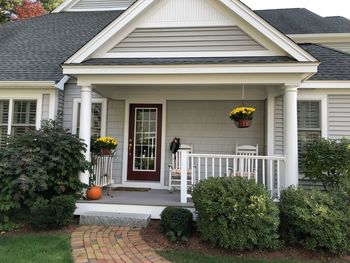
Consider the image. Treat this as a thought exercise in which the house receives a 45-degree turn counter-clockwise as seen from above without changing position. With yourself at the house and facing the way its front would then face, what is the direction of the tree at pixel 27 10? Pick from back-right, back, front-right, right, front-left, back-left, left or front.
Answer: back

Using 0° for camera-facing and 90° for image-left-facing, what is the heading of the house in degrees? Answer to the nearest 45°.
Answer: approximately 0°

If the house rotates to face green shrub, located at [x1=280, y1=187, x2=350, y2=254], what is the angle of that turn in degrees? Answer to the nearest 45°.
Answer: approximately 45° to its left

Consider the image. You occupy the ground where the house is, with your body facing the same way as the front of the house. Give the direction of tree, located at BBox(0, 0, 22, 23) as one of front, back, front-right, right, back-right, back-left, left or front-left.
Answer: back-right

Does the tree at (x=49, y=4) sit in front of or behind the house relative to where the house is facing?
behind

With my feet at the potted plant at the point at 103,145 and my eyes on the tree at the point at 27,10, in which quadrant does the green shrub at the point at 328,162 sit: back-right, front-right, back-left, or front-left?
back-right

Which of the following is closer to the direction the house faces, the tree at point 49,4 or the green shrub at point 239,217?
the green shrub

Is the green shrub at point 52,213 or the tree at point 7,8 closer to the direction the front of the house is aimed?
the green shrub
